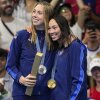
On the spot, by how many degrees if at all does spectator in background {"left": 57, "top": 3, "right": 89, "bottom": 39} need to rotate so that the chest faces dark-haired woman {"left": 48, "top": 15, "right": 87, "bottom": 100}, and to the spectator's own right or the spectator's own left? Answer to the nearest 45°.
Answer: approximately 45° to the spectator's own left

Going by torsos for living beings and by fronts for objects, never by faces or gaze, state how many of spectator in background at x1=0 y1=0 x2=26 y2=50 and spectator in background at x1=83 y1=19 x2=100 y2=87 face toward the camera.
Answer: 2

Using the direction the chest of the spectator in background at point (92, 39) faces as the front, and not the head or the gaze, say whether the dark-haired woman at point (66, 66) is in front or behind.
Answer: in front

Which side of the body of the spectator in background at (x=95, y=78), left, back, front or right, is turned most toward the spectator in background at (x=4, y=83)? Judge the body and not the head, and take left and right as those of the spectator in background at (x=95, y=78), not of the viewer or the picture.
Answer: right

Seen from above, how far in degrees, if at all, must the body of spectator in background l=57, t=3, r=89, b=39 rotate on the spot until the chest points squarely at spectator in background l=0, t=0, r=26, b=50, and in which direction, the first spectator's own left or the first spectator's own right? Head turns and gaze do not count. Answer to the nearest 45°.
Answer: approximately 45° to the first spectator's own right

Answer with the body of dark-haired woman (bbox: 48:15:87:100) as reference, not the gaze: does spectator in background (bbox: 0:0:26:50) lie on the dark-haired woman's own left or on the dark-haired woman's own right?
on the dark-haired woman's own right

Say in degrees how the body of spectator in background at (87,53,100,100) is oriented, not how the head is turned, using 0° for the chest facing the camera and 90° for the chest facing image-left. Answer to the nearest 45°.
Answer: approximately 0°
